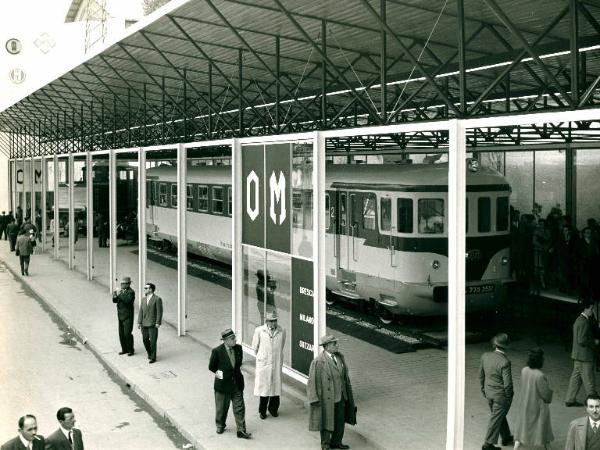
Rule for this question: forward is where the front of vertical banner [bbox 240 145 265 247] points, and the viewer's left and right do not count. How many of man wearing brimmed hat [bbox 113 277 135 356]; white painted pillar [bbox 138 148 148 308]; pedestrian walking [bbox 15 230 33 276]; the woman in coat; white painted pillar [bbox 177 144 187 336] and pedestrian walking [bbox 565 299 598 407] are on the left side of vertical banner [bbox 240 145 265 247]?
2

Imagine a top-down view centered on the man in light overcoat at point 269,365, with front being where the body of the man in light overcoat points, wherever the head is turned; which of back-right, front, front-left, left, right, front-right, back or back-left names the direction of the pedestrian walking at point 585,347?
left

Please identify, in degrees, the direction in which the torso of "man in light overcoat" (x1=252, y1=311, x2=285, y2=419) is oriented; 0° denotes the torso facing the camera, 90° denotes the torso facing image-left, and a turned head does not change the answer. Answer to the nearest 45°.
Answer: approximately 0°

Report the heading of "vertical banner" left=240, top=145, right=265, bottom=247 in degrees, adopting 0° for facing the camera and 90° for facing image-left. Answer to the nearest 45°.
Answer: approximately 45°

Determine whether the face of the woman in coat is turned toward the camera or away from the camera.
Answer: away from the camera

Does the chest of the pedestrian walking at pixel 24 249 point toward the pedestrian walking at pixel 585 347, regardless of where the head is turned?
no

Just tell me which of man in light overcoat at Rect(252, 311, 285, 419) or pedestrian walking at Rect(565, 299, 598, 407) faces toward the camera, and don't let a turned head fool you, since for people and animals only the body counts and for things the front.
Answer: the man in light overcoat

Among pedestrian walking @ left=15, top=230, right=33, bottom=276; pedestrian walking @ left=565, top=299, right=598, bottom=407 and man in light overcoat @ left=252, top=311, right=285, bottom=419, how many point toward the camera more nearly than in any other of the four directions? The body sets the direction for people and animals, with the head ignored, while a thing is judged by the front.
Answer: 1

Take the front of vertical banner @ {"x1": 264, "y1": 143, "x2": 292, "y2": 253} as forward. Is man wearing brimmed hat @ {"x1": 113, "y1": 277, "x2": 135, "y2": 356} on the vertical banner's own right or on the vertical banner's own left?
on the vertical banner's own right

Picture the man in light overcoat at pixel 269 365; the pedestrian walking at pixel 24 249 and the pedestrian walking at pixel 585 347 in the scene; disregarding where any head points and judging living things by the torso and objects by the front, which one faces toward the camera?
the man in light overcoat

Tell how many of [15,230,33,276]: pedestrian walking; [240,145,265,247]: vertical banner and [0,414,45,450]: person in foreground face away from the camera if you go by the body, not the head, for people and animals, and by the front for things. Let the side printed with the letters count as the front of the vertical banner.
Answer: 1

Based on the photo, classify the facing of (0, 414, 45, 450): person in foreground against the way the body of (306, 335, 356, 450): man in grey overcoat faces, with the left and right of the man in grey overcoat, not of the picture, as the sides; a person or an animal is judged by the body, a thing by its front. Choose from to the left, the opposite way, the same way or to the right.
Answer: the same way

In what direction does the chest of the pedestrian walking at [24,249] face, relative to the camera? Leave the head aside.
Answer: away from the camera
